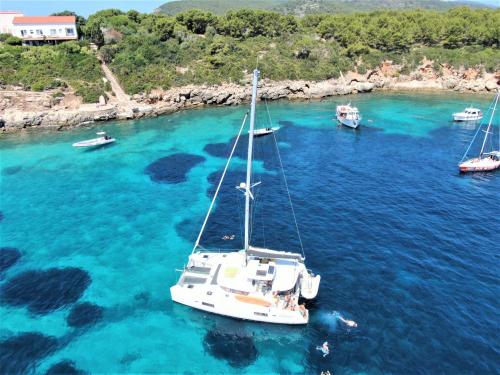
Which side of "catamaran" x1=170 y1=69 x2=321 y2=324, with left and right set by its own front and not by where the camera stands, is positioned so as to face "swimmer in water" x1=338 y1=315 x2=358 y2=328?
back

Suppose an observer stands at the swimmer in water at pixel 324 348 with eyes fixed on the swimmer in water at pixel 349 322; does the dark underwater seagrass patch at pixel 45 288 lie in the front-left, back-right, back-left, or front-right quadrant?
back-left

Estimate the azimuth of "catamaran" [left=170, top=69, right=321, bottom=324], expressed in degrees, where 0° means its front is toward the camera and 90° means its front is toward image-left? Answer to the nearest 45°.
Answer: approximately 90°

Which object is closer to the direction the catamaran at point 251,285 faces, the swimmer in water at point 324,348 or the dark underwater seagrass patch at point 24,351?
the dark underwater seagrass patch

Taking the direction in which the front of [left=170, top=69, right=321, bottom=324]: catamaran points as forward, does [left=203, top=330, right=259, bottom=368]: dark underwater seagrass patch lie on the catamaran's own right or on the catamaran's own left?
on the catamaran's own left

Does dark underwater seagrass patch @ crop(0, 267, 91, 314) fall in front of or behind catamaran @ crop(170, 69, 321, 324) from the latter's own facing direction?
in front

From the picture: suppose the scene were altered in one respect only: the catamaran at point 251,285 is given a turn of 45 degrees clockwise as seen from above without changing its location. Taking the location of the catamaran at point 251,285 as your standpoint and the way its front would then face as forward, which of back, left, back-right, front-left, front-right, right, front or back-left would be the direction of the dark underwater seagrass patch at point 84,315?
front-left

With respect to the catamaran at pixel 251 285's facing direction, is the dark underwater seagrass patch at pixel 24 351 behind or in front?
in front

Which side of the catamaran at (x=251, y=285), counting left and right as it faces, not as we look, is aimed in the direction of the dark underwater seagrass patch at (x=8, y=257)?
front

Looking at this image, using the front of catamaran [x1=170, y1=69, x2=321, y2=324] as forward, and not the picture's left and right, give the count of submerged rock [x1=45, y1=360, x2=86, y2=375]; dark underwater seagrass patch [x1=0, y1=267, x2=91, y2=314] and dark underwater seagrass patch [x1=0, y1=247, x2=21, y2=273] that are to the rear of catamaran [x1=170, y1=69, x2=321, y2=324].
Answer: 0

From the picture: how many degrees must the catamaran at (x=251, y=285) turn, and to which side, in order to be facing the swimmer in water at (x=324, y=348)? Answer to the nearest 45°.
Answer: approximately 135° to its left

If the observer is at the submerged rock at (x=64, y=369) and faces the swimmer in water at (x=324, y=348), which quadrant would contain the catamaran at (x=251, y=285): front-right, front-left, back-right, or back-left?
front-left

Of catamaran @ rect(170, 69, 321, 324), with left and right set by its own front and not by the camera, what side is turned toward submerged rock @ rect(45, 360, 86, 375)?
front

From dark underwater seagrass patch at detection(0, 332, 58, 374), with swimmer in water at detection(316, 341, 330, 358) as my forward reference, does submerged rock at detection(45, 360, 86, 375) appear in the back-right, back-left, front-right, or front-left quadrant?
front-right

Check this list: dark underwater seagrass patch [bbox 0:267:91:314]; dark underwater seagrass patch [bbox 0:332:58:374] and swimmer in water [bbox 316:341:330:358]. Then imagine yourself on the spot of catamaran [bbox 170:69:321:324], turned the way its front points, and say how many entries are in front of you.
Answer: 2
